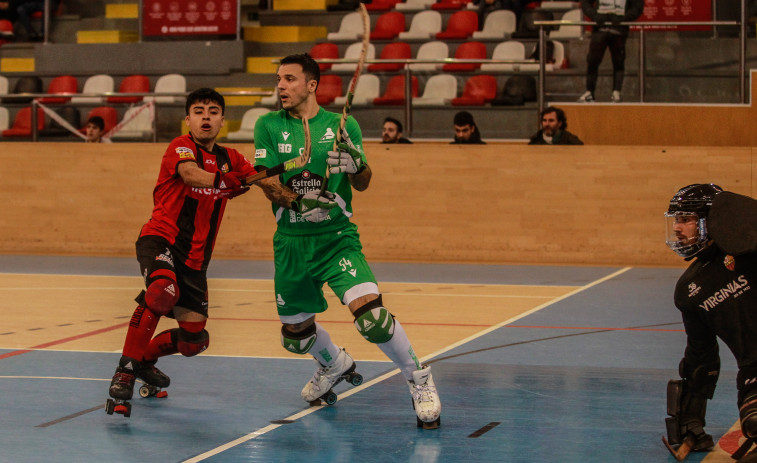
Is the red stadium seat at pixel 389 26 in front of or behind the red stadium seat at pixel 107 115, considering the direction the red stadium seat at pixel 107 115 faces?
behind

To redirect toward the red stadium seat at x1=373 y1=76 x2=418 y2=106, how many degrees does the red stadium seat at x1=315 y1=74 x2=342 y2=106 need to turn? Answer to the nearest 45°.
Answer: approximately 90° to its left

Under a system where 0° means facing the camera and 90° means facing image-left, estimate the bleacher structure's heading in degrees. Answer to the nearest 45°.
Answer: approximately 0°

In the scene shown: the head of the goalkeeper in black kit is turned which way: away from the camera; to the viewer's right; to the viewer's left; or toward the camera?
to the viewer's left

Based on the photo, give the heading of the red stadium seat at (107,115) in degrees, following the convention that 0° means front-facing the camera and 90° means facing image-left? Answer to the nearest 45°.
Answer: approximately 45°

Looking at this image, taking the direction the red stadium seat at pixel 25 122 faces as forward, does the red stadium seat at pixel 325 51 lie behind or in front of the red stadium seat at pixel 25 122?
behind

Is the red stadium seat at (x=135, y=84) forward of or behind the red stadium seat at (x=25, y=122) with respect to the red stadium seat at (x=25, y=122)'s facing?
behind
